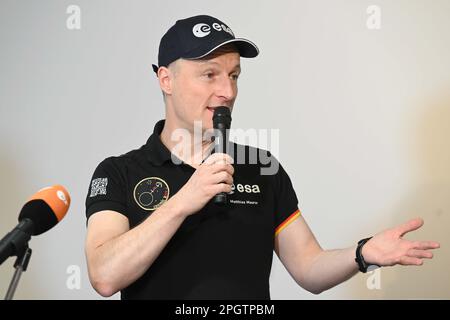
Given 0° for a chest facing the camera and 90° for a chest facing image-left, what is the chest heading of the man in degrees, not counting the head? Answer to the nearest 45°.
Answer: approximately 315°

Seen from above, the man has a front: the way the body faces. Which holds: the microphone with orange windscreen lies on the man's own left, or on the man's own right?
on the man's own right
